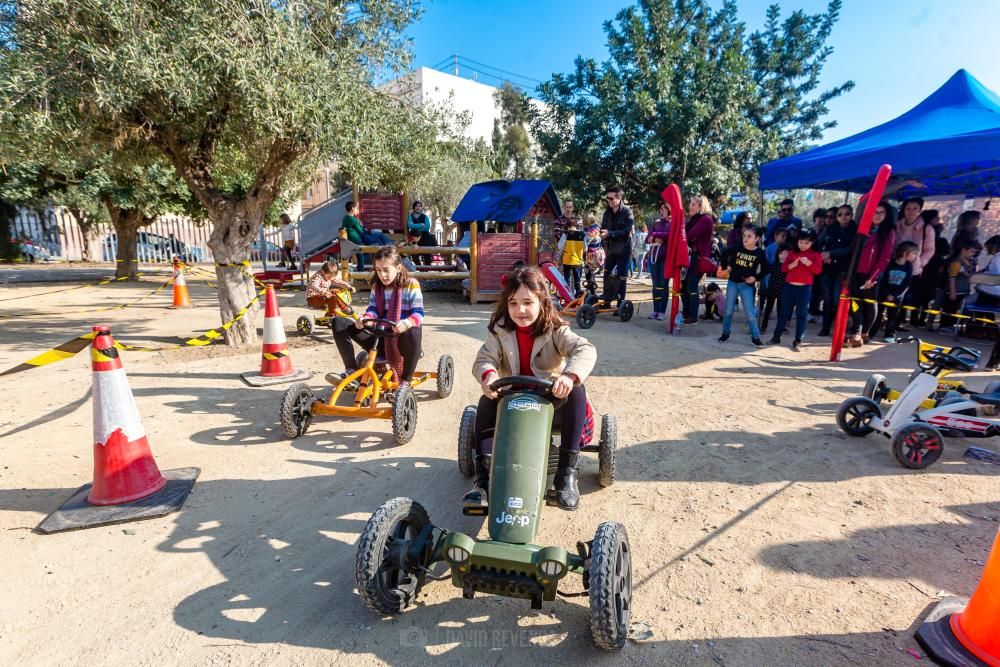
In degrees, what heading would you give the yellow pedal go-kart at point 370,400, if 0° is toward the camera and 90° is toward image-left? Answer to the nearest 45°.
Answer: approximately 45°

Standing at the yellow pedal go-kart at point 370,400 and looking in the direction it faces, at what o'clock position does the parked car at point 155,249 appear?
The parked car is roughly at 4 o'clock from the yellow pedal go-kart.

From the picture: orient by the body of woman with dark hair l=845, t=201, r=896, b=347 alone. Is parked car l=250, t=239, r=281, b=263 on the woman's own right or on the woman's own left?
on the woman's own right

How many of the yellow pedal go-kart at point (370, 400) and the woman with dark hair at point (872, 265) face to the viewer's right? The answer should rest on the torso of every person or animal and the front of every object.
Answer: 0

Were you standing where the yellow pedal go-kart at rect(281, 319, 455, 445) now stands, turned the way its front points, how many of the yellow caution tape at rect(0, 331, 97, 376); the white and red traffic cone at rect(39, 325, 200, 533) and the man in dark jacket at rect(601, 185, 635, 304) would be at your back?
1

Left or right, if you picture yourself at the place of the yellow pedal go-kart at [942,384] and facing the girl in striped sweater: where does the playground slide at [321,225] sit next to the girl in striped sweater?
right

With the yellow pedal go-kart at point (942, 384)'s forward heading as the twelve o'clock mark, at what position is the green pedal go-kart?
The green pedal go-kart is roughly at 11 o'clock from the yellow pedal go-kart.

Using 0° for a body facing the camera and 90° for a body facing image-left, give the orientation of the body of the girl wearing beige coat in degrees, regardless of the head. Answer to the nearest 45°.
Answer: approximately 0°

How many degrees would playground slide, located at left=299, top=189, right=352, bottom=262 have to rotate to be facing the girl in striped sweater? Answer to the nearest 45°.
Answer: approximately 45° to its left

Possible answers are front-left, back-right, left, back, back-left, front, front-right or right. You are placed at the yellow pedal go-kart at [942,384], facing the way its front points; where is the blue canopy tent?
back-right

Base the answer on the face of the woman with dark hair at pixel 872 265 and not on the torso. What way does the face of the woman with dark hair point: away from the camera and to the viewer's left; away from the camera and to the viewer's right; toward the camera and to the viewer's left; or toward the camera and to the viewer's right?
toward the camera and to the viewer's left
